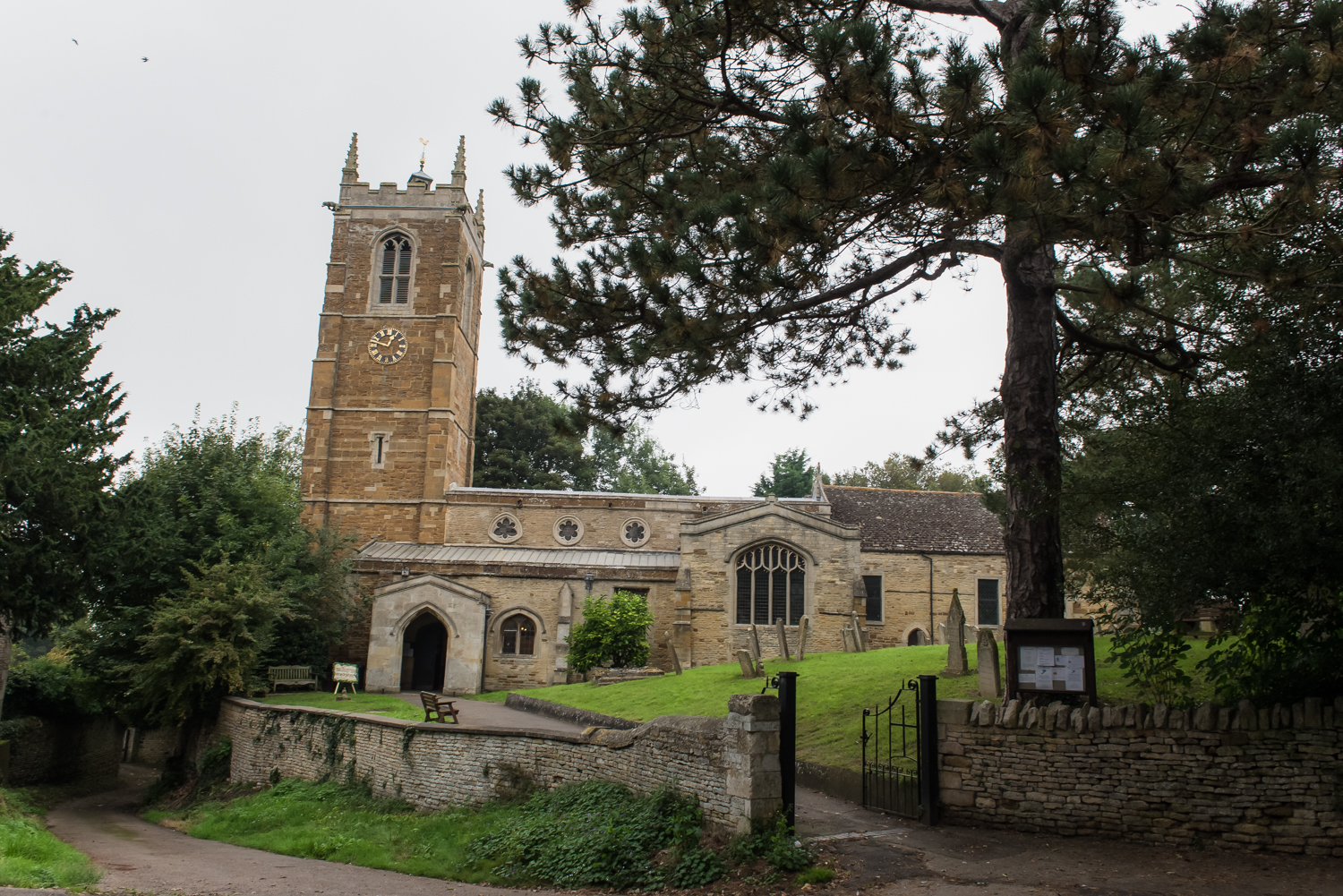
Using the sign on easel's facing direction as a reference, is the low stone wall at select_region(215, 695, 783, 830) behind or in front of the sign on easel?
in front

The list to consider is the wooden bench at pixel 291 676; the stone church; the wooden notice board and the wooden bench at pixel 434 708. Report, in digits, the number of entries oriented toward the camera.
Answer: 3

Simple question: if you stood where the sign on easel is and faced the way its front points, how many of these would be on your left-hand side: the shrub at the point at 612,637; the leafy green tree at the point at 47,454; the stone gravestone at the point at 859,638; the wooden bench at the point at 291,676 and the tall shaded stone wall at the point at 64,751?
2

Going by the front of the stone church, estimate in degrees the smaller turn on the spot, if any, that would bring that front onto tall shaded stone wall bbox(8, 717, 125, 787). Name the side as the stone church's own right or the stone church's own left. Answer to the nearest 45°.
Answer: approximately 45° to the stone church's own right

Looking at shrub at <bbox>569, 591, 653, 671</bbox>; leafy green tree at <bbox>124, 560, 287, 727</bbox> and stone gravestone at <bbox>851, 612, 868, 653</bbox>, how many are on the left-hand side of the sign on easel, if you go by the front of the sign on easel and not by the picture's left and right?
2

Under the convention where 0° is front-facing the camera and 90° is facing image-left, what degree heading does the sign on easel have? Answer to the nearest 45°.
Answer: approximately 0°
